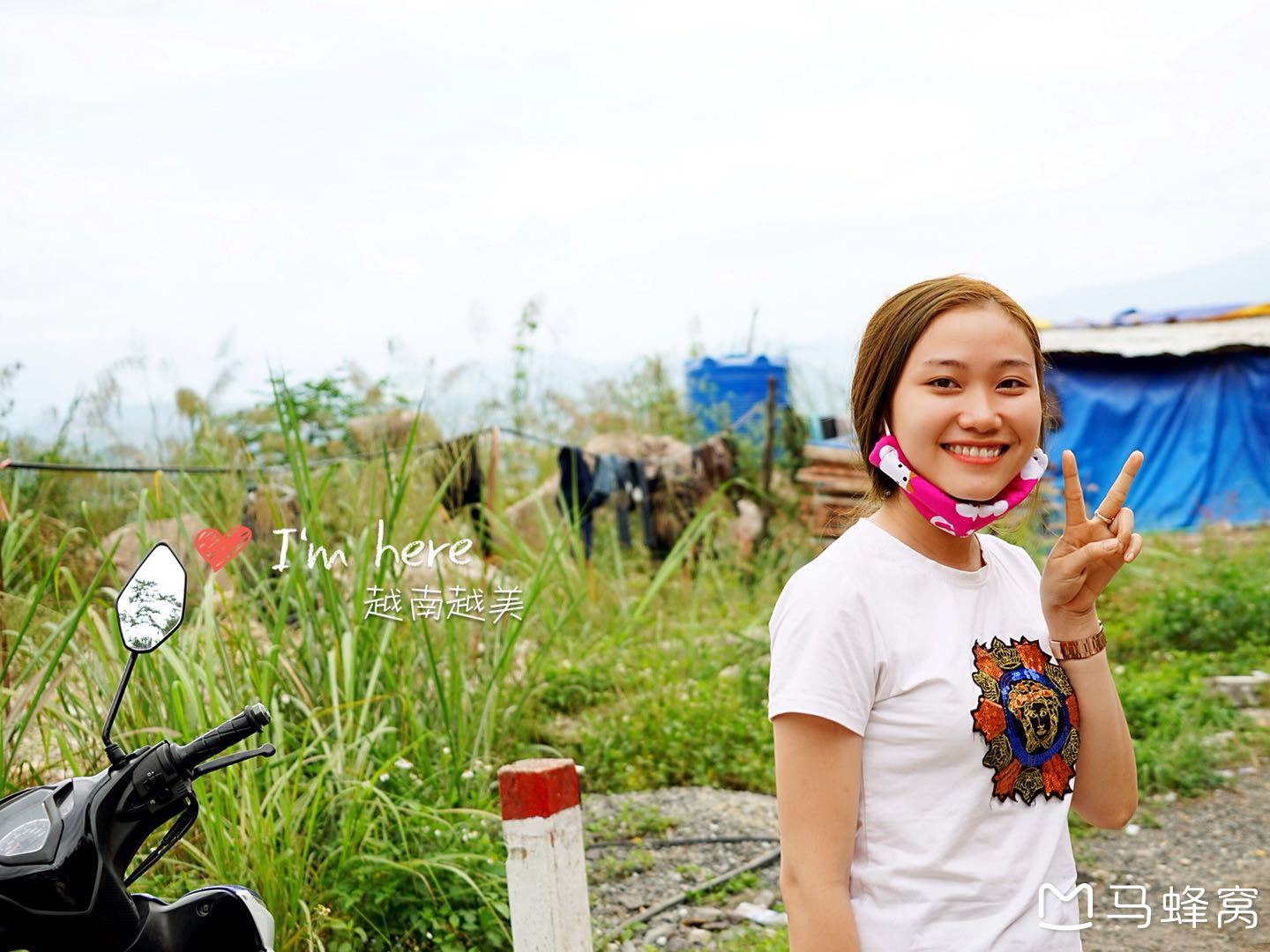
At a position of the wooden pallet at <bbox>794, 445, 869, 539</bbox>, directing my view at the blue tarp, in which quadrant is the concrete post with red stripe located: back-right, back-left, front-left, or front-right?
back-right

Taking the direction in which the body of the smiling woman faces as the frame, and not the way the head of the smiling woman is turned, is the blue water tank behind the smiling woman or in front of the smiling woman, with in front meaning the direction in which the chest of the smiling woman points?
behind

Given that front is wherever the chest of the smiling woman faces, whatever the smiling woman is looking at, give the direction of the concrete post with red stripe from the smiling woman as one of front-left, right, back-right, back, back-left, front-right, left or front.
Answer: back

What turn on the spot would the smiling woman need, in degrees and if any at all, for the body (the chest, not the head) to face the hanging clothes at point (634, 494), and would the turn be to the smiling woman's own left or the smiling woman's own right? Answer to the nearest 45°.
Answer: approximately 135° to the smiling woman's own left

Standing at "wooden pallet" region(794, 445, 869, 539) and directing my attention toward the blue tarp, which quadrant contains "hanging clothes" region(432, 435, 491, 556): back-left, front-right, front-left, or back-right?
back-right

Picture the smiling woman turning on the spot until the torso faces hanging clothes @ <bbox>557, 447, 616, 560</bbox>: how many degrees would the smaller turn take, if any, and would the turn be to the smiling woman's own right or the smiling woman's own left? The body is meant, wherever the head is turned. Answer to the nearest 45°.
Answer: approximately 135° to the smiling woman's own left
